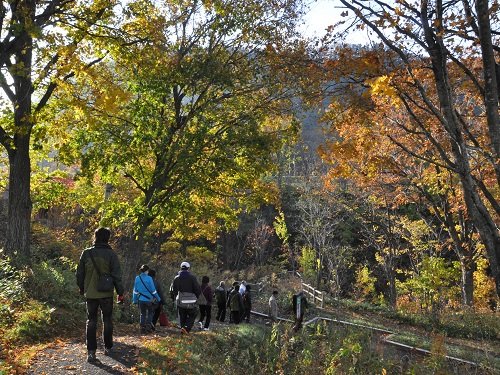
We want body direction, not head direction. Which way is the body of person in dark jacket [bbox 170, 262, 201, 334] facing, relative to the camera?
away from the camera

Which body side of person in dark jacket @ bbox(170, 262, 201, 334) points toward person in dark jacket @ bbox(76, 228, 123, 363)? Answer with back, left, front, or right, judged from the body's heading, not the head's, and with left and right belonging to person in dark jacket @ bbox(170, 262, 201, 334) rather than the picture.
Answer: back

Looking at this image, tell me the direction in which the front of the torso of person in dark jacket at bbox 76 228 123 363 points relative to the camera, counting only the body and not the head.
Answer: away from the camera

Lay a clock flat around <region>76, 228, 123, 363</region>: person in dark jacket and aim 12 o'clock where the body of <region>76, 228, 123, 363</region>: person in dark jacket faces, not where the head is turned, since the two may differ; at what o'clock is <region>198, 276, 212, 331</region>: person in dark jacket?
<region>198, 276, 212, 331</region>: person in dark jacket is roughly at 1 o'clock from <region>76, 228, 123, 363</region>: person in dark jacket.

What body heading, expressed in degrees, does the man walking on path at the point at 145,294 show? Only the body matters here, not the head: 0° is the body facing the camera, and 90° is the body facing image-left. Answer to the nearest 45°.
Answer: approximately 180°

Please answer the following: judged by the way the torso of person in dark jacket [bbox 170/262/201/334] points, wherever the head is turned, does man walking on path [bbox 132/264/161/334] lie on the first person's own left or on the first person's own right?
on the first person's own left

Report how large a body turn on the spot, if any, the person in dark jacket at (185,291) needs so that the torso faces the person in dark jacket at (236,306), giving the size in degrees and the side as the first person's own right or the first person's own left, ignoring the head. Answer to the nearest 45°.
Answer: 0° — they already face them

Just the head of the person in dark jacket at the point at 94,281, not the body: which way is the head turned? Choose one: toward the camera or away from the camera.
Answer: away from the camera

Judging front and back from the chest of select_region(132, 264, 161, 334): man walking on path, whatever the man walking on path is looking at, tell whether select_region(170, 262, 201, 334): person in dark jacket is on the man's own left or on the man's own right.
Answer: on the man's own right

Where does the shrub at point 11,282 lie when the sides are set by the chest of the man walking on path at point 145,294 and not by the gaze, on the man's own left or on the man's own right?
on the man's own left

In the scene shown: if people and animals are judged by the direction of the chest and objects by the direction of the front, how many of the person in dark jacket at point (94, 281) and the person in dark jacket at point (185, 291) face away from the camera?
2

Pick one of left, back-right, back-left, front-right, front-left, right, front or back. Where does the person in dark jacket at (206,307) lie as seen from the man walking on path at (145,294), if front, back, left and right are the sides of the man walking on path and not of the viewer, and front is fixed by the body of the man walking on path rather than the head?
front-right

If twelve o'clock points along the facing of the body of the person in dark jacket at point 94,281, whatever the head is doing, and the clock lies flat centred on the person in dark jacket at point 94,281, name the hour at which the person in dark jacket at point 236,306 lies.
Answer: the person in dark jacket at point 236,306 is roughly at 1 o'clock from the person in dark jacket at point 94,281.
